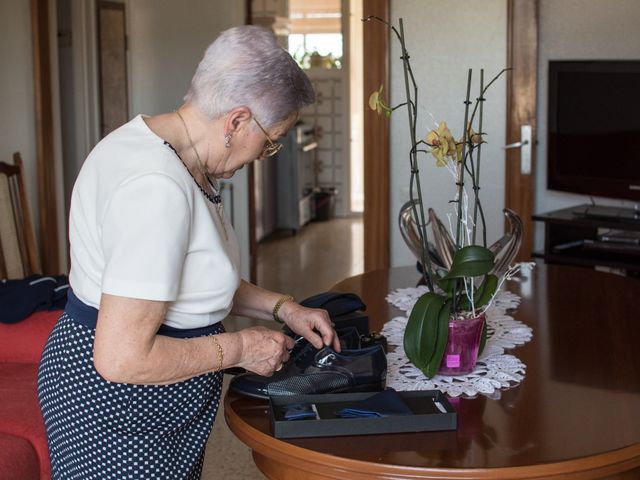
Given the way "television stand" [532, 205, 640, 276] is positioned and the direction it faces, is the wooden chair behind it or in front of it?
in front

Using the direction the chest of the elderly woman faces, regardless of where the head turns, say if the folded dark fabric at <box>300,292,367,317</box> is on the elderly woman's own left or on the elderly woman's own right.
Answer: on the elderly woman's own left

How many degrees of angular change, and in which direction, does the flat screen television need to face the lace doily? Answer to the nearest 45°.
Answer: approximately 45° to its left

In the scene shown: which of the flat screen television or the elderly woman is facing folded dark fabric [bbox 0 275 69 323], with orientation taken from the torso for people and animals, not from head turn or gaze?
the flat screen television

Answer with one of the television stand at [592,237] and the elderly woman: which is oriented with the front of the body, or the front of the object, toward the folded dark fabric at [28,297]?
the television stand

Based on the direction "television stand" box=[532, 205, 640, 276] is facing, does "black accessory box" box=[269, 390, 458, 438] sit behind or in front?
in front

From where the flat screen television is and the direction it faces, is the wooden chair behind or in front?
in front

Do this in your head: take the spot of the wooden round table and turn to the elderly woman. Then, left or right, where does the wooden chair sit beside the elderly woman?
right

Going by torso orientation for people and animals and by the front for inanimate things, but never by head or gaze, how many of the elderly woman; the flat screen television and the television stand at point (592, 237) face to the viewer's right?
1

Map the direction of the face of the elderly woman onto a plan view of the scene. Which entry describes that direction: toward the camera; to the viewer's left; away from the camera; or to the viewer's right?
to the viewer's right

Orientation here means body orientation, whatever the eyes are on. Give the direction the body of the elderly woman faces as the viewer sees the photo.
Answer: to the viewer's right

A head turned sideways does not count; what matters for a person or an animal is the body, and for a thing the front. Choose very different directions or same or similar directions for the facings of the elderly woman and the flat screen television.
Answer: very different directions

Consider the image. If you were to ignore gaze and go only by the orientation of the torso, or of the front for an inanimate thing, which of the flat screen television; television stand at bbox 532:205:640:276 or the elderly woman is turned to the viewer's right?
the elderly woman

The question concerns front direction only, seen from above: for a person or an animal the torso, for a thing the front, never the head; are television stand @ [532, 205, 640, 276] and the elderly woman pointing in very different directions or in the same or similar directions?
very different directions

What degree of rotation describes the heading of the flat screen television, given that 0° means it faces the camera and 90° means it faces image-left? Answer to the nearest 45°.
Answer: approximately 45°
